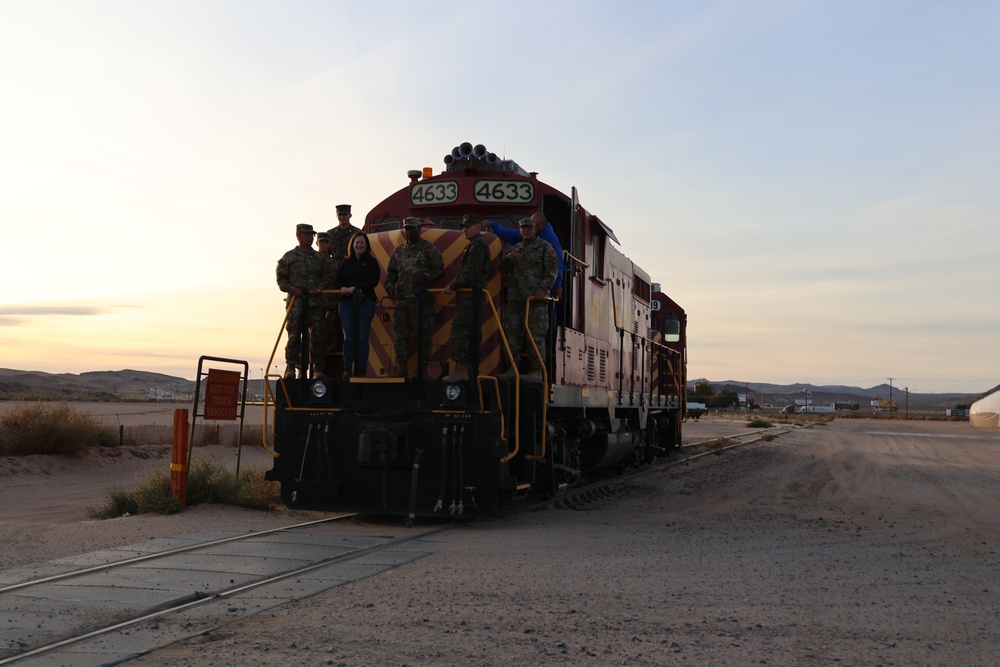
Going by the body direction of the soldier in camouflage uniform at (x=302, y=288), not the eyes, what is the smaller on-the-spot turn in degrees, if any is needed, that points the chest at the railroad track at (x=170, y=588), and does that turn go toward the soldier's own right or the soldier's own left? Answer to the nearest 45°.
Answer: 0° — they already face it

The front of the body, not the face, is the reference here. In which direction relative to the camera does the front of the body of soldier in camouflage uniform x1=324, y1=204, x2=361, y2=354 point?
toward the camera

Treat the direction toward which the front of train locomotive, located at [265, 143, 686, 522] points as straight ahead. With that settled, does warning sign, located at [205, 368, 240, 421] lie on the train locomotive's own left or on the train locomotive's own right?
on the train locomotive's own right

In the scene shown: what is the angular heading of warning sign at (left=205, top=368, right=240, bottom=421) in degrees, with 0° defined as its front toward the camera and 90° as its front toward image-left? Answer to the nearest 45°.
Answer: approximately 0°

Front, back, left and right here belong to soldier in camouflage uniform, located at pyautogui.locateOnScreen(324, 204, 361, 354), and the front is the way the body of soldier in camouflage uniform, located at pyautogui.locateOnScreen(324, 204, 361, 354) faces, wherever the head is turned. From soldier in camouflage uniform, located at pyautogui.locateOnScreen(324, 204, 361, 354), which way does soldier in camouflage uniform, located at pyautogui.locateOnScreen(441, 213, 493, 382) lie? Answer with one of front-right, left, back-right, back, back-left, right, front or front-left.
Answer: front-left

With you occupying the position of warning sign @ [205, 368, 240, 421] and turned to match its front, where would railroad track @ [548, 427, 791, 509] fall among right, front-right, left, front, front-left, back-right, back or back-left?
left

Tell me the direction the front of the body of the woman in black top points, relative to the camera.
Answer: toward the camera

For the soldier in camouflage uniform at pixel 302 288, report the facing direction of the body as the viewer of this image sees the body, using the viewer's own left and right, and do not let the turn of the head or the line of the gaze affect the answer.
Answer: facing the viewer

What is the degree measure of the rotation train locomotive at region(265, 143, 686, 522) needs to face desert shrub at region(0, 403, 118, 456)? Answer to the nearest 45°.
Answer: approximately 90° to its right
